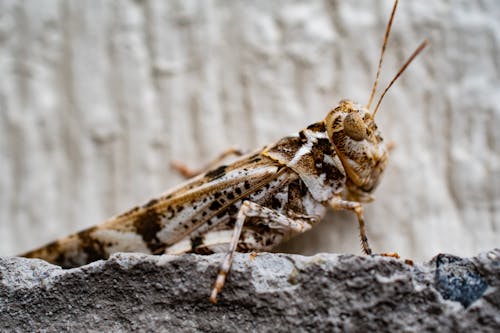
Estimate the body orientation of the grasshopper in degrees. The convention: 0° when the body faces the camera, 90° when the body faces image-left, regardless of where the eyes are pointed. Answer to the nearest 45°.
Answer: approximately 270°
